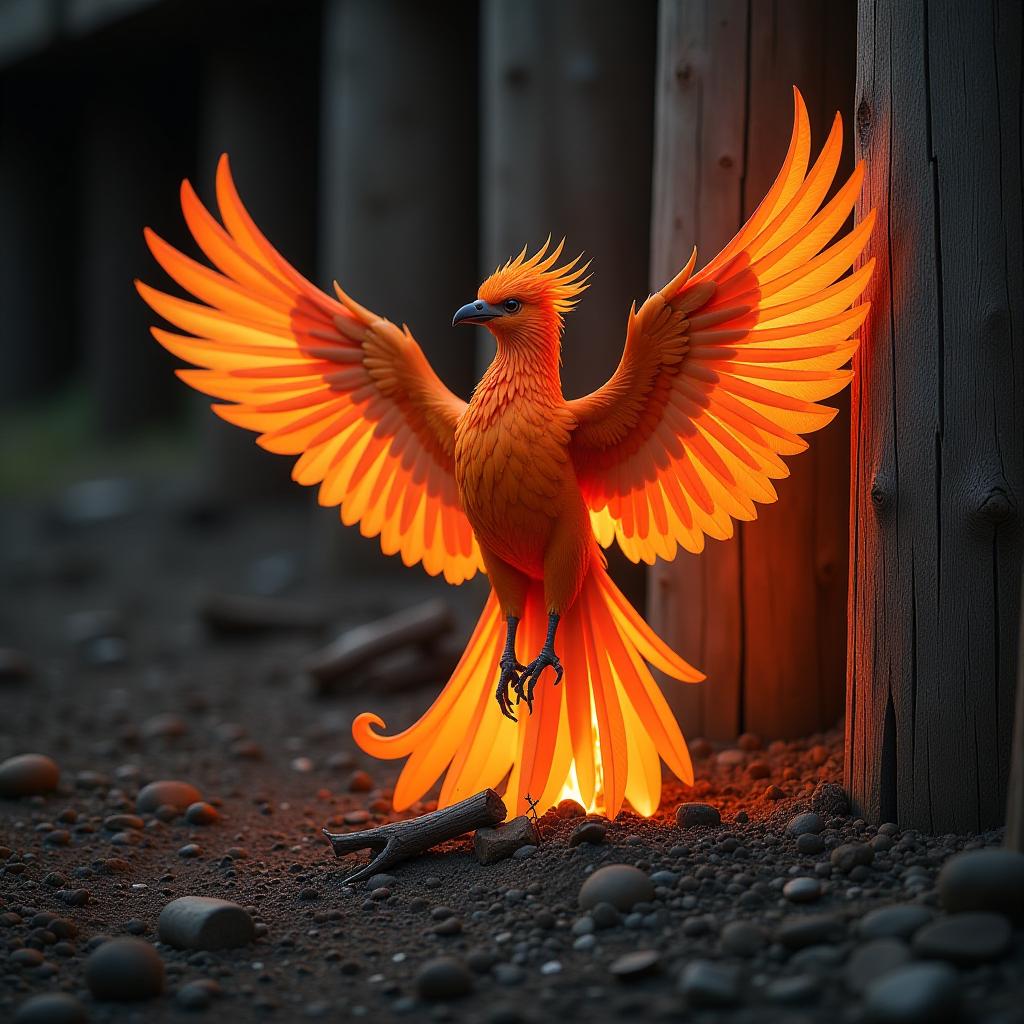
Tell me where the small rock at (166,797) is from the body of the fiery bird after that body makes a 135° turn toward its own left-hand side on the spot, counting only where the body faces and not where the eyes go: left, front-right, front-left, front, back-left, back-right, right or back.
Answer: back-left

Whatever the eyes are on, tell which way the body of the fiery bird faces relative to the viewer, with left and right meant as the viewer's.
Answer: facing the viewer and to the left of the viewer

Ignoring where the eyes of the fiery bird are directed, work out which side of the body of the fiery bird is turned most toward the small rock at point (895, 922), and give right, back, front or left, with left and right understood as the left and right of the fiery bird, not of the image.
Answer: left

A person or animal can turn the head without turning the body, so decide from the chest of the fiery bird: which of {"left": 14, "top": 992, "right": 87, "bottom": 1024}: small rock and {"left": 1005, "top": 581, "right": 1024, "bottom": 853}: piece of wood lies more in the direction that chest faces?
the small rock

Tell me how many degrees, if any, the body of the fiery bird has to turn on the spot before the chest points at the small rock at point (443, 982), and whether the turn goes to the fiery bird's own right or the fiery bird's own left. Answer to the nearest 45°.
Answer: approximately 45° to the fiery bird's own left

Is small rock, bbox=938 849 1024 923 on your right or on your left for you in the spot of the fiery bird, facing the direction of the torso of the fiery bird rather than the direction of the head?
on your left

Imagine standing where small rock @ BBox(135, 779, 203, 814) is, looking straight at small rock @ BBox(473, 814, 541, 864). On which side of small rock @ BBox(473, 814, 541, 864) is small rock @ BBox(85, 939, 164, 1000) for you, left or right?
right

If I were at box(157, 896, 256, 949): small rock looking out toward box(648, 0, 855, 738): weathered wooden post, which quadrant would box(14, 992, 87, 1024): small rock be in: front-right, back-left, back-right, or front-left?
back-right
